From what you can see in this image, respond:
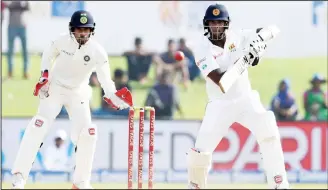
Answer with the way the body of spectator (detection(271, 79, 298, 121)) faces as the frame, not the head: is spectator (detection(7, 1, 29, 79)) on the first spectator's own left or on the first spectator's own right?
on the first spectator's own right

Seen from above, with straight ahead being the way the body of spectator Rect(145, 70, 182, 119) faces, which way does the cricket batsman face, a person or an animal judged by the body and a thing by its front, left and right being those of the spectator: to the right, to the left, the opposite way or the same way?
the same way

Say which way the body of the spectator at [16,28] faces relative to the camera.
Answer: toward the camera

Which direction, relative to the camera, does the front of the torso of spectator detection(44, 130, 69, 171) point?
toward the camera

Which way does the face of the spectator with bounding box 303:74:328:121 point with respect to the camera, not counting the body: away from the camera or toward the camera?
toward the camera

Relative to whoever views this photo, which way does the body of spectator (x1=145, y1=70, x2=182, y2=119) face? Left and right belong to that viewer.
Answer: facing the viewer

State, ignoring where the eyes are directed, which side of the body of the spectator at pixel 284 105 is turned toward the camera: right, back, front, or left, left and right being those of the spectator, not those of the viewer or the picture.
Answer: front

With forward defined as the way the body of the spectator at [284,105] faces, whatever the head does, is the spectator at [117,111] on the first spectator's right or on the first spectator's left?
on the first spectator's right

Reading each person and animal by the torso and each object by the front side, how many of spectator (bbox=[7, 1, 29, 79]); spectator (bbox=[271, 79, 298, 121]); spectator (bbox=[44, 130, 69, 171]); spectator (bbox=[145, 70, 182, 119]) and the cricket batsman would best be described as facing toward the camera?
5

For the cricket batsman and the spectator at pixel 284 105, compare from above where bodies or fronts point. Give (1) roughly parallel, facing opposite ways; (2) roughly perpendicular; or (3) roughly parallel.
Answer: roughly parallel

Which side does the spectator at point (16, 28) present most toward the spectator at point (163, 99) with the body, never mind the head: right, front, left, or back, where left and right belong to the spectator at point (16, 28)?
left

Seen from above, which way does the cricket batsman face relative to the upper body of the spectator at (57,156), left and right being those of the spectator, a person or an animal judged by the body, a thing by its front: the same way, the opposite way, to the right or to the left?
the same way

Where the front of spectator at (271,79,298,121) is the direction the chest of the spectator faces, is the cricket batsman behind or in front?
in front

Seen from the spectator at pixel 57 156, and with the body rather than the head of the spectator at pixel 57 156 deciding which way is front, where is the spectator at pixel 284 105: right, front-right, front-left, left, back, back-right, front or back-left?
left

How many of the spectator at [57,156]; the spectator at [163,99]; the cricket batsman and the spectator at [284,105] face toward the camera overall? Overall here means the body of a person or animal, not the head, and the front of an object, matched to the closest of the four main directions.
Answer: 4

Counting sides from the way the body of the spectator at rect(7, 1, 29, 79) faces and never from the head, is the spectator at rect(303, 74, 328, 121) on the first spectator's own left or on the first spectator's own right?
on the first spectator's own left
